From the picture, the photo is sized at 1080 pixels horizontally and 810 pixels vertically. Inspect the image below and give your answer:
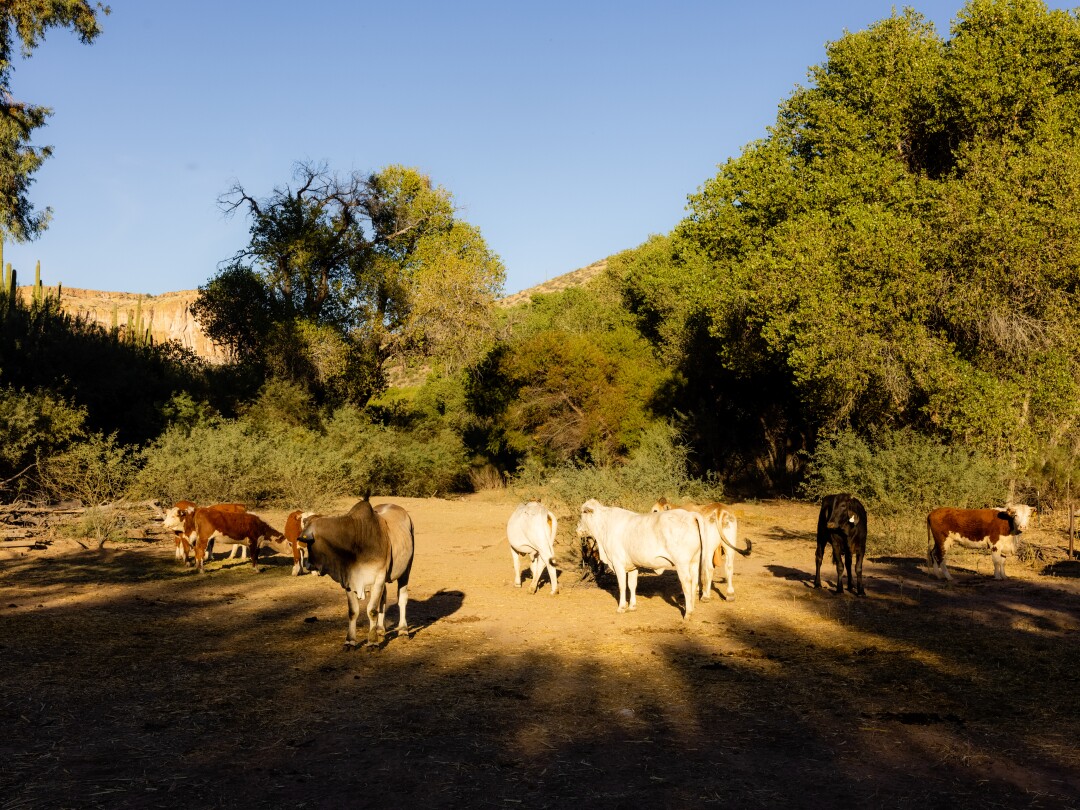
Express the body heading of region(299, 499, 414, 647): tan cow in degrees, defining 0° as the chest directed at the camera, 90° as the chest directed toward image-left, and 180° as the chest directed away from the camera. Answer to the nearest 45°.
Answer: approximately 45°

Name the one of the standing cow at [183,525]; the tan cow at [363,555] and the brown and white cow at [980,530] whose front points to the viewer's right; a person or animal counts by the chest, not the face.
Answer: the brown and white cow

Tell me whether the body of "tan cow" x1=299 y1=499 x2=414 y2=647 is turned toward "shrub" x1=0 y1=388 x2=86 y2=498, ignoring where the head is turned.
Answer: no

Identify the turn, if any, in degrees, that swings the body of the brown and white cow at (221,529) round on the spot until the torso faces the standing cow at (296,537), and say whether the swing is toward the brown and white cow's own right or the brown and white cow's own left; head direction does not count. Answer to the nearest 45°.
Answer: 0° — it already faces it

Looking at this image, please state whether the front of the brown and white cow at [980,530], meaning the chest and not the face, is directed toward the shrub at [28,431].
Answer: no

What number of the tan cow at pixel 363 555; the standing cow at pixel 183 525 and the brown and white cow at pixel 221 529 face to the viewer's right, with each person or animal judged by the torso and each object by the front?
1

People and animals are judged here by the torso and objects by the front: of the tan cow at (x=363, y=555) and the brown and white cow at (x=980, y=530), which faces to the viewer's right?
the brown and white cow

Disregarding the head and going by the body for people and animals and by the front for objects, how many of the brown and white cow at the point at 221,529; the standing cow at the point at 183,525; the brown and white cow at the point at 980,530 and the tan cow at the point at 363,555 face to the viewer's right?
2

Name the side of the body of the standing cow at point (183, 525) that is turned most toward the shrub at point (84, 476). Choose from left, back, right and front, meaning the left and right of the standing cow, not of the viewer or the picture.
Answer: right

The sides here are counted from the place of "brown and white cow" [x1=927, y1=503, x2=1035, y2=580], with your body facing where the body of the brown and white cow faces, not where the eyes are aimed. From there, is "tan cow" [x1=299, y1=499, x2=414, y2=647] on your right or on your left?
on your right

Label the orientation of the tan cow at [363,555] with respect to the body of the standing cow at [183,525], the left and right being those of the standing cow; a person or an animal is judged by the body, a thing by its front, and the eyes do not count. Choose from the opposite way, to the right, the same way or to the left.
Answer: the same way

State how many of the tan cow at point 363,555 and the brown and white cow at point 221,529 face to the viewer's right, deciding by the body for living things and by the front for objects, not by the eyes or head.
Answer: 1

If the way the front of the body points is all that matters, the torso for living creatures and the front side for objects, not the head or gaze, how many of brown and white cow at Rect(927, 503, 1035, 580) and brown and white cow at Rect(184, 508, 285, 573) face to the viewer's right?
2

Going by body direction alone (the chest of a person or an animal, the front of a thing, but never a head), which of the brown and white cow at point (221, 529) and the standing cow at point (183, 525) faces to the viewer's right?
the brown and white cow

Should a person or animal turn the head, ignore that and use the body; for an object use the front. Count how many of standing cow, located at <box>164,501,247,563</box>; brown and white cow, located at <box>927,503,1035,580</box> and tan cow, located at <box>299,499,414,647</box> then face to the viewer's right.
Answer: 1

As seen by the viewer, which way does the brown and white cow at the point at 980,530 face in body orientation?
to the viewer's right

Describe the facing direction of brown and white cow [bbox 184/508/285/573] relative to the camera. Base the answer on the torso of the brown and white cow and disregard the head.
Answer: to the viewer's right

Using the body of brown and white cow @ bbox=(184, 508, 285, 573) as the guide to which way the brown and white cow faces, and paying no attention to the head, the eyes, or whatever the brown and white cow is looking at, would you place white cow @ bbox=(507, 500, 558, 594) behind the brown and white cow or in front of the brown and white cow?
in front

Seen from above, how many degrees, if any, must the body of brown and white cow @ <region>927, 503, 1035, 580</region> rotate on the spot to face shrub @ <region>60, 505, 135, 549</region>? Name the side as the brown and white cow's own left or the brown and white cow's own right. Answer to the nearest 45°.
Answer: approximately 180°

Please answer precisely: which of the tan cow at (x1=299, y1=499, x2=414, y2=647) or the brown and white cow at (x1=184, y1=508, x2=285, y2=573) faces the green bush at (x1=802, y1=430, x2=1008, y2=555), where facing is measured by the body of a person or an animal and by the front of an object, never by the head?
the brown and white cow

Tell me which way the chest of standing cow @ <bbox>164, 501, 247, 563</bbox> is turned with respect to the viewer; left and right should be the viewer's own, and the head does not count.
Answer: facing the viewer and to the left of the viewer

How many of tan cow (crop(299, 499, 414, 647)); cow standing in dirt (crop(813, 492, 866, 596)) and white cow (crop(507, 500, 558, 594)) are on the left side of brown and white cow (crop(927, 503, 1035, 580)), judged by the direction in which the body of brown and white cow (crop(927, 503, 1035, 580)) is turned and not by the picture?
0
